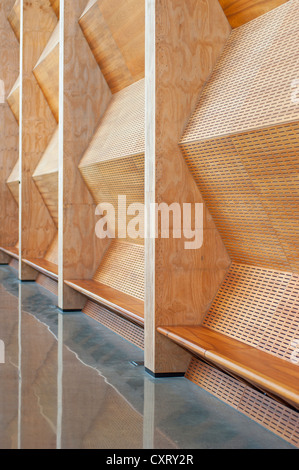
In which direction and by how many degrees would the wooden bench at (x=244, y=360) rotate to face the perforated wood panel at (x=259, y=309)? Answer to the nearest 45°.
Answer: approximately 135° to its right

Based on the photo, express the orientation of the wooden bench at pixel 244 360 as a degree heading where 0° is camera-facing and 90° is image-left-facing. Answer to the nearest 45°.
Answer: approximately 45°

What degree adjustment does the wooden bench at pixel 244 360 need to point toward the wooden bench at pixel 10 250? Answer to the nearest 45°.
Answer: approximately 90° to its right

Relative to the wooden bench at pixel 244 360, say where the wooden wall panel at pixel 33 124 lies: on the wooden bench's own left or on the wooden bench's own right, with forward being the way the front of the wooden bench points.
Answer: on the wooden bench's own right

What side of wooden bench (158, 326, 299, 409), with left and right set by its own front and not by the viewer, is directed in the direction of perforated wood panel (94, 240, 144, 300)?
right

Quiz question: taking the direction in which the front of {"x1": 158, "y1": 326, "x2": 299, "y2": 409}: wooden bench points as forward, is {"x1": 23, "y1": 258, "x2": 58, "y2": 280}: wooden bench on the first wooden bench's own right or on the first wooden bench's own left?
on the first wooden bench's own right

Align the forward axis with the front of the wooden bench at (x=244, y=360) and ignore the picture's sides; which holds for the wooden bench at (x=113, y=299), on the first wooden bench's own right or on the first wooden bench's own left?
on the first wooden bench's own right

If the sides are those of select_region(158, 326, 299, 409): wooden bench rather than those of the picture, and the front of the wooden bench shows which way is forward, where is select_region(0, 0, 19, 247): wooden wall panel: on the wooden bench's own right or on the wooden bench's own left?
on the wooden bench's own right
